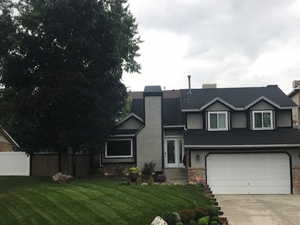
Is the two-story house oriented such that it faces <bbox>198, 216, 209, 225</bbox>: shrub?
yes

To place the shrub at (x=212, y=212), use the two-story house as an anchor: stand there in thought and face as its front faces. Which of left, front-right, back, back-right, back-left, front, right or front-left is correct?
front

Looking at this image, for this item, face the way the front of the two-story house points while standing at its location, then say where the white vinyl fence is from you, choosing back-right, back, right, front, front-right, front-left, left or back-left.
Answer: right

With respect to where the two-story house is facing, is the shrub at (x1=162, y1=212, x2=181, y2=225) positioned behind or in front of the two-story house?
in front

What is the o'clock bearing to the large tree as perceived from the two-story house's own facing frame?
The large tree is roughly at 2 o'clock from the two-story house.

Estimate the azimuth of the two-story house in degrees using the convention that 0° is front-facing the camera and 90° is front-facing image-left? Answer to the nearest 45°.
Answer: approximately 0°

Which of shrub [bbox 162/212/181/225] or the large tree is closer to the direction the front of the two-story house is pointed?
the shrub

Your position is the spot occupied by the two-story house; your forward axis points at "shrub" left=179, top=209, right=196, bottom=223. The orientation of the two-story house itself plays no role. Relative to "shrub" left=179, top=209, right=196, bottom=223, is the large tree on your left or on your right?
right

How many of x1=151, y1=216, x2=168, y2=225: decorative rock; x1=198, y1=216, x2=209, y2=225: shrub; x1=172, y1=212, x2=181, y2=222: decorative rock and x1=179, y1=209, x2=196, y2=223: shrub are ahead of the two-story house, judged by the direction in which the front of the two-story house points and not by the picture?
4

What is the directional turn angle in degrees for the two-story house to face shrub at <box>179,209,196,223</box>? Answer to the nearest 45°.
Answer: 0° — it already faces it

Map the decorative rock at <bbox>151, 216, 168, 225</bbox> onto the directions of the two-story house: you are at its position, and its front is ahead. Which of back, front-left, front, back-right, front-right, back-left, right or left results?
front

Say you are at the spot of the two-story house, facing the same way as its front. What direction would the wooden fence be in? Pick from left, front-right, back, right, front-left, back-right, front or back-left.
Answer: right

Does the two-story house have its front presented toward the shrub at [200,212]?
yes
